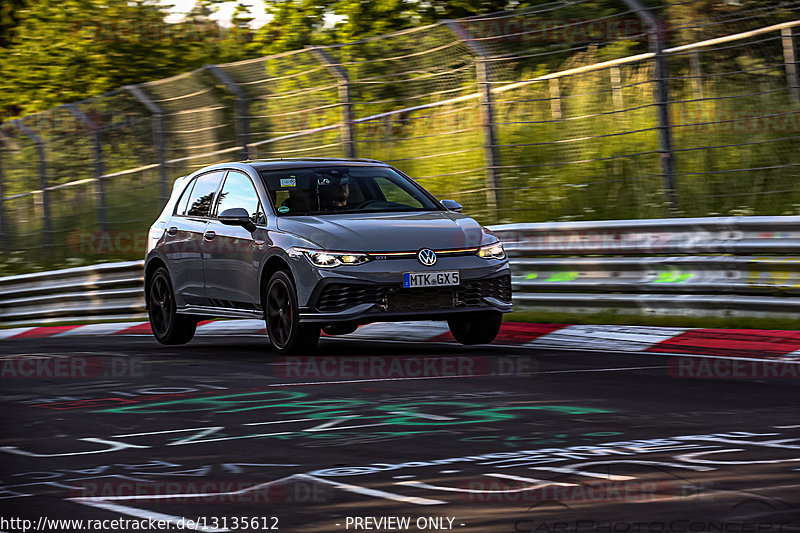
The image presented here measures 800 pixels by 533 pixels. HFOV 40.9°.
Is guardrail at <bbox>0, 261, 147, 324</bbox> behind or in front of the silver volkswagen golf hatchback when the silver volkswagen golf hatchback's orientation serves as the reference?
behind

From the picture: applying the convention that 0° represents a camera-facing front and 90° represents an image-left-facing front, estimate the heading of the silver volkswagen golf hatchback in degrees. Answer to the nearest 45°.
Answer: approximately 315°
